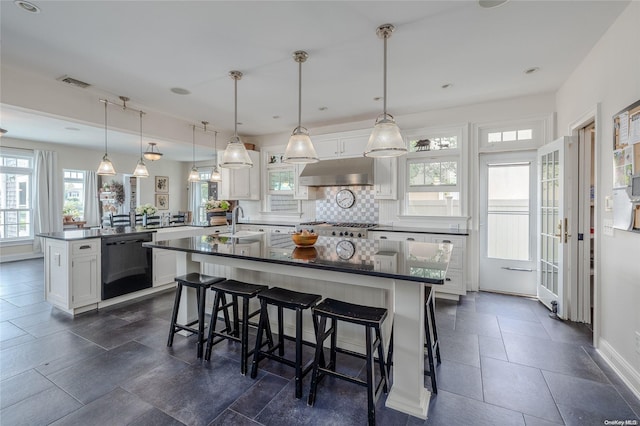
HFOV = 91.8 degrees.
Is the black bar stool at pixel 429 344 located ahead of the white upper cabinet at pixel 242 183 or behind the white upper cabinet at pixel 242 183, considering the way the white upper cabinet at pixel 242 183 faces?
ahead

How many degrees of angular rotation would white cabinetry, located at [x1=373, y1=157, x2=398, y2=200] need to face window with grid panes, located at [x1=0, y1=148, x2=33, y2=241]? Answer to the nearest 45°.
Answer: approximately 90° to its right

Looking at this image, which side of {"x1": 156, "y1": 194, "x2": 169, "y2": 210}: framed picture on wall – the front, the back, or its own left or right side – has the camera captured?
front

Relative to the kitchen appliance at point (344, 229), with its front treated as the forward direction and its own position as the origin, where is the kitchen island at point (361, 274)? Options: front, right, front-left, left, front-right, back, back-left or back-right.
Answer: front

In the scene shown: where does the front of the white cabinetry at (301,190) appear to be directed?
toward the camera

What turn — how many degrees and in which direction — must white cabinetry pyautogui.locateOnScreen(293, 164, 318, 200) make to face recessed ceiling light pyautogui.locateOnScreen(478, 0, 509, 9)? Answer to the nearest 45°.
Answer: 0° — it already faces it

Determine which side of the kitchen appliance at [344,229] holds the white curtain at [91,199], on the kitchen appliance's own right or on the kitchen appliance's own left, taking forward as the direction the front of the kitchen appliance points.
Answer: on the kitchen appliance's own right

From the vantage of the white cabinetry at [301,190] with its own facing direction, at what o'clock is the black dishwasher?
The black dishwasher is roughly at 2 o'clock from the white cabinetry.

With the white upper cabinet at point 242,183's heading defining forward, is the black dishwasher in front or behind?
in front

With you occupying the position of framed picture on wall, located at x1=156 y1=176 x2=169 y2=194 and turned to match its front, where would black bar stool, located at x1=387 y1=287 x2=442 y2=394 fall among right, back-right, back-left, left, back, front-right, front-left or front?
front

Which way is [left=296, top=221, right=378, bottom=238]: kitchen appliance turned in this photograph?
toward the camera

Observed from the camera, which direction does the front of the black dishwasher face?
facing the viewer and to the right of the viewer

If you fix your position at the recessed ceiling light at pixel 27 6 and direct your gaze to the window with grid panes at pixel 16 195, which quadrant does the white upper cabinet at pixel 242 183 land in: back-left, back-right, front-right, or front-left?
front-right

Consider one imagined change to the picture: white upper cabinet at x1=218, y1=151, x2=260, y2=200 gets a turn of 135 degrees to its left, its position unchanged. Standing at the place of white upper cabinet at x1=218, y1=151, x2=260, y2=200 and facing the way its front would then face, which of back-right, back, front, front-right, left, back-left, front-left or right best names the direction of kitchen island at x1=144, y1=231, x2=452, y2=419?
back-right

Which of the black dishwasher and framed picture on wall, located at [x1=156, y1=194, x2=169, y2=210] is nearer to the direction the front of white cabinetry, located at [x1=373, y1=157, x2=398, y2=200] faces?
the black dishwasher
